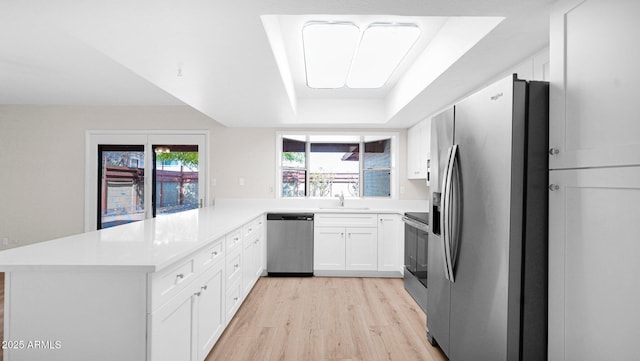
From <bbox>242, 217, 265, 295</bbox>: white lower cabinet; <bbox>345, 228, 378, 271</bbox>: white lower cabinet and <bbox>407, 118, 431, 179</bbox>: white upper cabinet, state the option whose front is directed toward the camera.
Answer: <bbox>345, 228, 378, 271</bbox>: white lower cabinet

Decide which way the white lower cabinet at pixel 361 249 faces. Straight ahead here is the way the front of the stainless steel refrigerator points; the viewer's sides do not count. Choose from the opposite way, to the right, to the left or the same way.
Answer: to the left

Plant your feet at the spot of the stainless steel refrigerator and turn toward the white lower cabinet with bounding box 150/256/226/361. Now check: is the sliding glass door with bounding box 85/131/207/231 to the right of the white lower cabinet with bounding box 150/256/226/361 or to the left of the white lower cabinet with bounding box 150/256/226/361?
right

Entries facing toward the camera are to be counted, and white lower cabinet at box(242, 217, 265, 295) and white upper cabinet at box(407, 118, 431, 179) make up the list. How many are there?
0

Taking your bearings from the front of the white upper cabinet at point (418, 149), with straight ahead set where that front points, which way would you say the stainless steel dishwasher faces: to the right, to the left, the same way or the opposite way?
to the left

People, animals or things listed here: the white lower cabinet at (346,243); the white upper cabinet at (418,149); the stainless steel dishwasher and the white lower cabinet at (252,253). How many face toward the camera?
2

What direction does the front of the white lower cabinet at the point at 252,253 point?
to the viewer's right

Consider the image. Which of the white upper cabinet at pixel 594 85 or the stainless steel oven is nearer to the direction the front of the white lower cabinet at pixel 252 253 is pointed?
the stainless steel oven

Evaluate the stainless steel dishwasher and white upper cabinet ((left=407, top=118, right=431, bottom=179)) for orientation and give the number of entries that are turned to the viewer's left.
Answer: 1

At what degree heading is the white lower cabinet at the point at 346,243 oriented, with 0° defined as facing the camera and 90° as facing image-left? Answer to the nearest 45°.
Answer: approximately 0°

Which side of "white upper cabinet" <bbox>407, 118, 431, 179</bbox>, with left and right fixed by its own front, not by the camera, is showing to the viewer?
left
